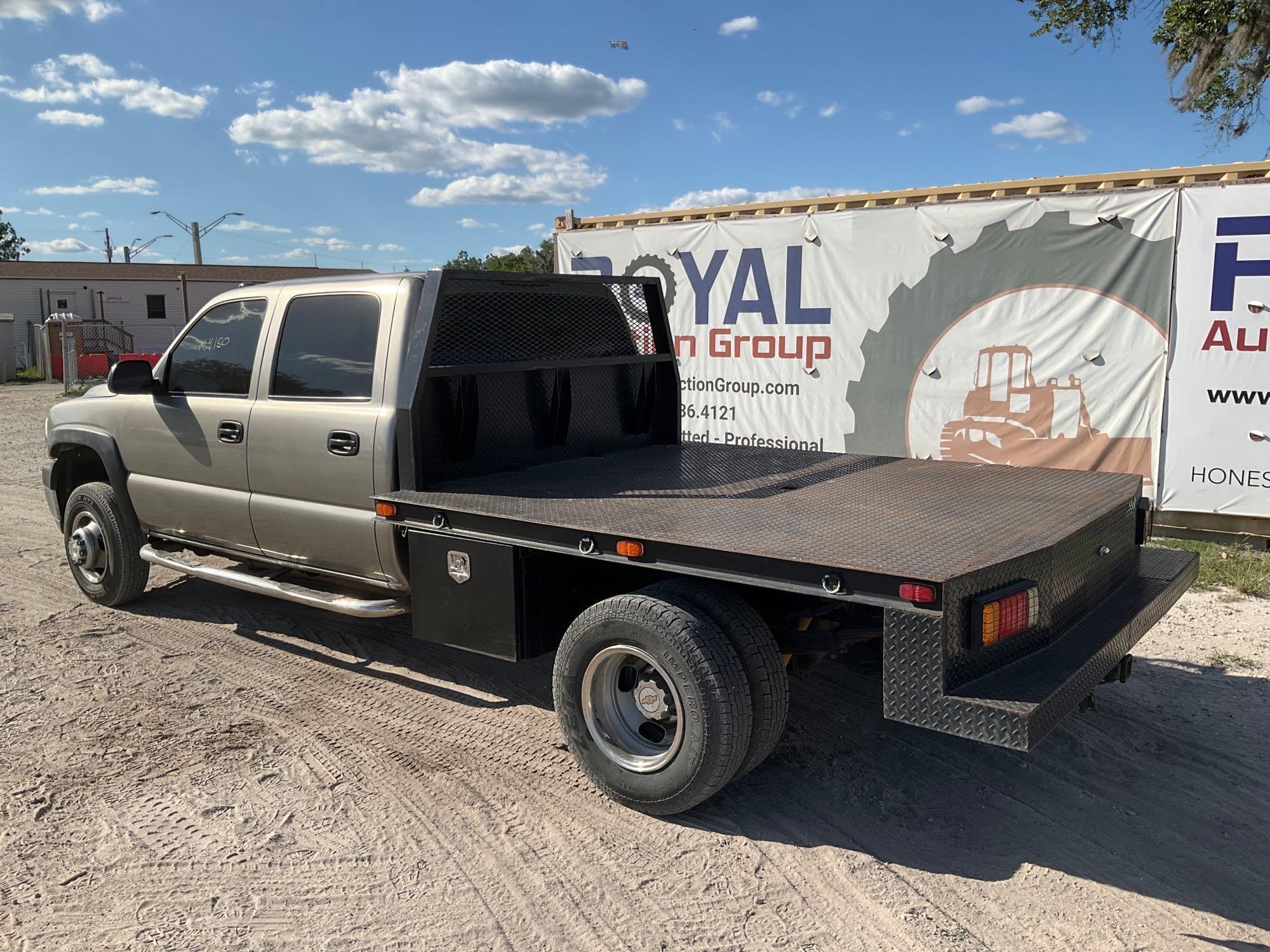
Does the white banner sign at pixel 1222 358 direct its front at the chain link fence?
no

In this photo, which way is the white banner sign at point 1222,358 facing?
toward the camera

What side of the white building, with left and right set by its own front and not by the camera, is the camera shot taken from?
front

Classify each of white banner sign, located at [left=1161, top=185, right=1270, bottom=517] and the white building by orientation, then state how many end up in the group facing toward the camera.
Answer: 2

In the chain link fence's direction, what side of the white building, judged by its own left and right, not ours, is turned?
front

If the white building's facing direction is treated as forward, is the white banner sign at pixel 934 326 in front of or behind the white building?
in front

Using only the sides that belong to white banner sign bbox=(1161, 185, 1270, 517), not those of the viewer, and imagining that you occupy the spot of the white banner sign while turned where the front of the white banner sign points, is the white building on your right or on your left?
on your right

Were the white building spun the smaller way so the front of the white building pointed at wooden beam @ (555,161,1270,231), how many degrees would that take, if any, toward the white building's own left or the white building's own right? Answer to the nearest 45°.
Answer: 0° — it already faces it

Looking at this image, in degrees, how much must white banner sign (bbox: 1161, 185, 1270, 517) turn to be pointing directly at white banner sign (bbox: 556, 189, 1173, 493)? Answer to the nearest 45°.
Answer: approximately 90° to its right

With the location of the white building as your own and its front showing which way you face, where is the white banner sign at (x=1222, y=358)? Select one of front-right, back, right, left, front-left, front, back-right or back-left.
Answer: front

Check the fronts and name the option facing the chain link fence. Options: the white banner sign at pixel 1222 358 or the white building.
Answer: the white building

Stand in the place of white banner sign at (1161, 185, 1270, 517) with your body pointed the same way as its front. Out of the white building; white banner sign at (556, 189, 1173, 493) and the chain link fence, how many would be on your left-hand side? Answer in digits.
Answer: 0
